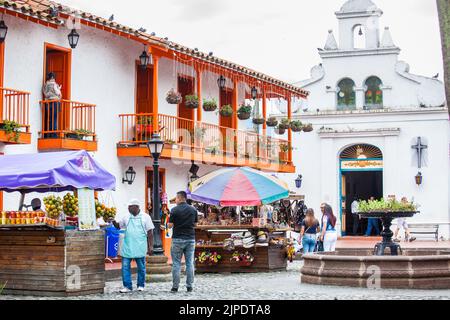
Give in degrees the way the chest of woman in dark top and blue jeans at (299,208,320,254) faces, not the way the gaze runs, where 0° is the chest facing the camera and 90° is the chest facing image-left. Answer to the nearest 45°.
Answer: approximately 180°

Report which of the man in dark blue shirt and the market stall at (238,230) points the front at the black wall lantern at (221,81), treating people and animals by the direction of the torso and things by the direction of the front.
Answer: the man in dark blue shirt

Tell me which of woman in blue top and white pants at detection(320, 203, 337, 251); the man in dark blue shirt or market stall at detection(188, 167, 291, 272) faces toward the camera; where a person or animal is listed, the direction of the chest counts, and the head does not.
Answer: the market stall

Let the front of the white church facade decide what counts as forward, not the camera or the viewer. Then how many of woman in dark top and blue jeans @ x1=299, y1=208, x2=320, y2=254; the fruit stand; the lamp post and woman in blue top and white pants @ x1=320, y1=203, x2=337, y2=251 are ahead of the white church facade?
4

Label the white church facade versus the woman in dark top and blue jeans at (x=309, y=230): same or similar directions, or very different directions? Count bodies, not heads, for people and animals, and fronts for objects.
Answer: very different directions

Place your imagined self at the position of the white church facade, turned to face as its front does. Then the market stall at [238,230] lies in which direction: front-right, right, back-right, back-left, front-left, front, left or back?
front

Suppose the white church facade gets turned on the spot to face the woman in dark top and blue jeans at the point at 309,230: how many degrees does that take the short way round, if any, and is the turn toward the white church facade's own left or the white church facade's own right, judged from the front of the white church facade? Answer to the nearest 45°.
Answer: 0° — it already faces them

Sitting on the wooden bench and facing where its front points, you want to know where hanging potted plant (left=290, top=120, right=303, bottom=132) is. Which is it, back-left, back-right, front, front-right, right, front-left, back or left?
front-right

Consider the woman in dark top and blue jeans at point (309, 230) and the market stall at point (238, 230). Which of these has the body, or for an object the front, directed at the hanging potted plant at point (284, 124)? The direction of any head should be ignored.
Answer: the woman in dark top and blue jeans

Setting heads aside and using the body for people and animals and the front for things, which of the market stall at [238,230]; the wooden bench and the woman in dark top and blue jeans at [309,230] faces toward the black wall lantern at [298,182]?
the woman in dark top and blue jeans

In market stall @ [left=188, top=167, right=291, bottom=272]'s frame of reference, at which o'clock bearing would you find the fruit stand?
The fruit stand is roughly at 1 o'clock from the market stall.

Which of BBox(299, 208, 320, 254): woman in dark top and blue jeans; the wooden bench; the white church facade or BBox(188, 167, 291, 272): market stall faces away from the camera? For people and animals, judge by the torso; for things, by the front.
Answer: the woman in dark top and blue jeans

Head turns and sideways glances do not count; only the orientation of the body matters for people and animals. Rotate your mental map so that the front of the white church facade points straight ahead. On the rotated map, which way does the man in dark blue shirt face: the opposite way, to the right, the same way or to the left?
the opposite way
